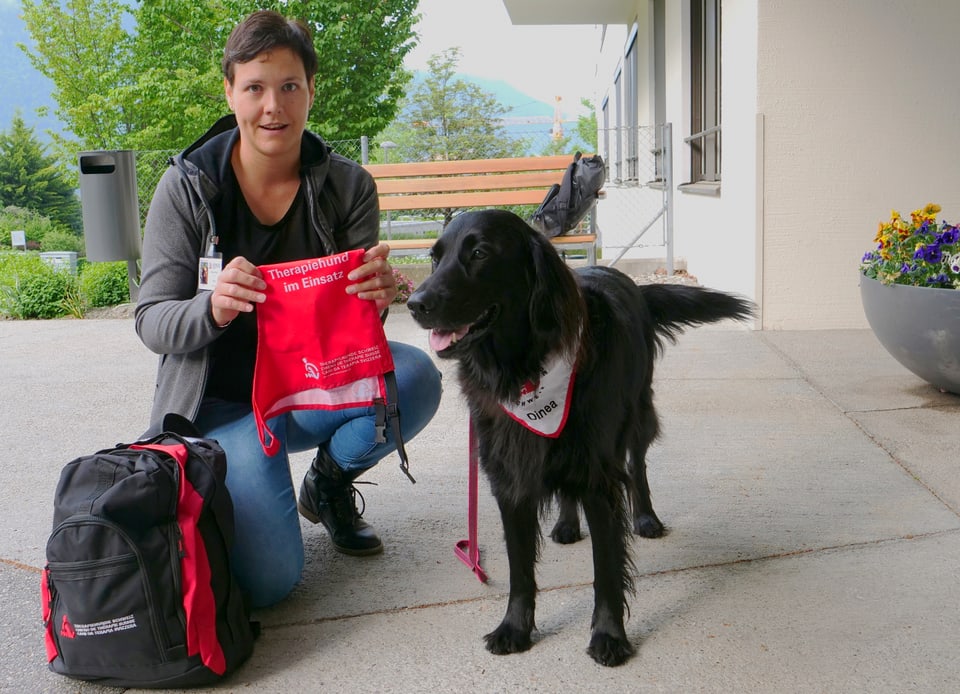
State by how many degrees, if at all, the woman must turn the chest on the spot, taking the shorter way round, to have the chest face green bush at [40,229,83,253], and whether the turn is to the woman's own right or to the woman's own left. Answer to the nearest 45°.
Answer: approximately 180°

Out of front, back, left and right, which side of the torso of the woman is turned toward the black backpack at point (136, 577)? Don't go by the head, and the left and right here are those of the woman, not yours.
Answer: front

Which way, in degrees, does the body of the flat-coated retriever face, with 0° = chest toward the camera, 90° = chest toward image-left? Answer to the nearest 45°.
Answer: approximately 45°

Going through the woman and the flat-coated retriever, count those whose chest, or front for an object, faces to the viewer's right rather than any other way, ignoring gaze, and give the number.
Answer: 0

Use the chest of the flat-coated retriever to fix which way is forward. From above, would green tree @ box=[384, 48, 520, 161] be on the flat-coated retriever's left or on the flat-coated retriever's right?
on the flat-coated retriever's right

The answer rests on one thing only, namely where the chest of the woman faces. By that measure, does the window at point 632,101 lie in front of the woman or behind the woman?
behind

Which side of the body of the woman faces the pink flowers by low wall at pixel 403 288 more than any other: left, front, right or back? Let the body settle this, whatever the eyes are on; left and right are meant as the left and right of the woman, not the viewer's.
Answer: back

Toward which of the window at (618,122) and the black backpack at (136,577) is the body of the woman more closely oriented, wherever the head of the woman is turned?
the black backpack

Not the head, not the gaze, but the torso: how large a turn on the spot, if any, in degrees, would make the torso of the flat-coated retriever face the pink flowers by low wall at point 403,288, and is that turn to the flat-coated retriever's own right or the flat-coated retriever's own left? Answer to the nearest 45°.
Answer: approximately 135° to the flat-coated retriever's own right

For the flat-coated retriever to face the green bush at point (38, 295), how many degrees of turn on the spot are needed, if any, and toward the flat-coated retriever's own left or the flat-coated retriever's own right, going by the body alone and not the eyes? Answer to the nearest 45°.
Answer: approximately 90° to the flat-coated retriever's own right

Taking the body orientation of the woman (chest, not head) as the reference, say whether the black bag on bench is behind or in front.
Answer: behind

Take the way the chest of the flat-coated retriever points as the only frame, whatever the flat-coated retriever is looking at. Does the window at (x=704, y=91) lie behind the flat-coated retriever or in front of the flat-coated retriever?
behind
